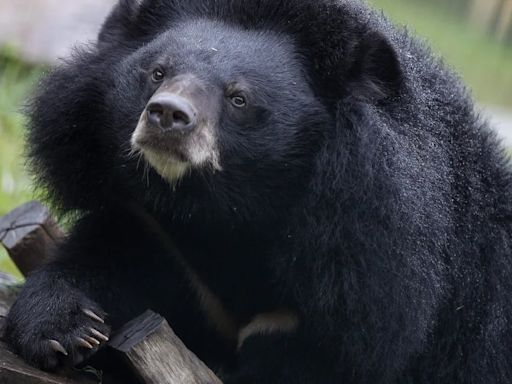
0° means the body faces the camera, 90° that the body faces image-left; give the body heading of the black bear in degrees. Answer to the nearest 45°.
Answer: approximately 45°
